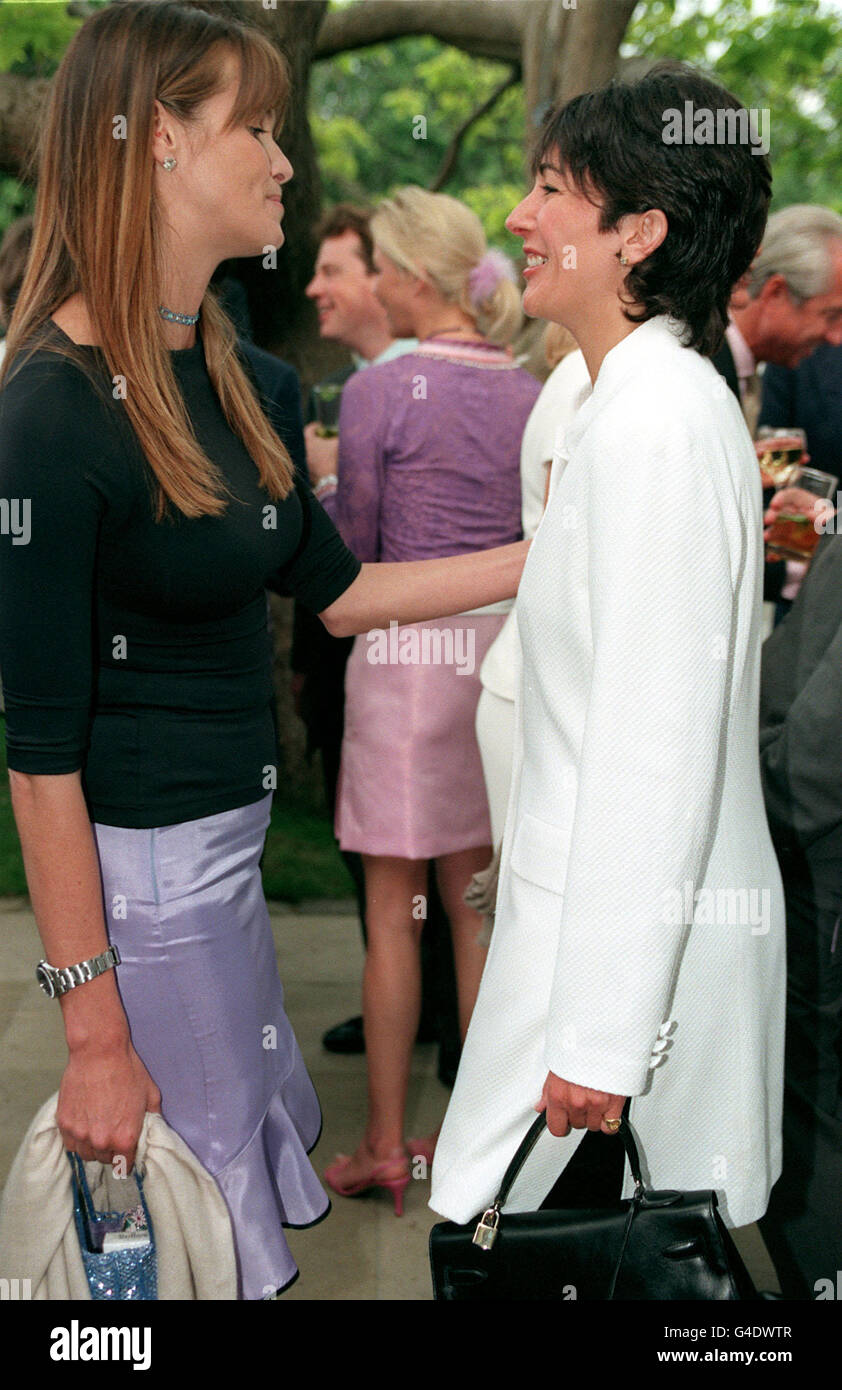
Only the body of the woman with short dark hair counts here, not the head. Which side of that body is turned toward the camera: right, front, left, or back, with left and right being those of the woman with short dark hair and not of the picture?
left

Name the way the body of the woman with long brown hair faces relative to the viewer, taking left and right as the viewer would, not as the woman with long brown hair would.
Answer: facing to the right of the viewer

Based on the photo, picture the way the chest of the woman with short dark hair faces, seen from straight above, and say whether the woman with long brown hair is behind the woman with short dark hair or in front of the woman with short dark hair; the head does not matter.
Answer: in front

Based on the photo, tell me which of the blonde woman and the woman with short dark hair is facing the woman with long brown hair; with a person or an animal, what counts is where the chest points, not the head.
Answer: the woman with short dark hair

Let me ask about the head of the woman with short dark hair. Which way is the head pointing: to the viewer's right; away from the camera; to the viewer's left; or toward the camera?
to the viewer's left

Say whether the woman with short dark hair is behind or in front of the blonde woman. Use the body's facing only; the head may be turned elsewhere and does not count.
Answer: behind

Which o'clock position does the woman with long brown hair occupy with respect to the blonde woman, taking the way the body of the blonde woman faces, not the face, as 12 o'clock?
The woman with long brown hair is roughly at 8 o'clock from the blonde woman.

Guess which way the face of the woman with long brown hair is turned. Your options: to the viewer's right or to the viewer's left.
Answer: to the viewer's right

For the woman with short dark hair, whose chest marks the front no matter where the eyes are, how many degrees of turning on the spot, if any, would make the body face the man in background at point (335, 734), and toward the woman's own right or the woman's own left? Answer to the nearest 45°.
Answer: approximately 90° to the woman's own right

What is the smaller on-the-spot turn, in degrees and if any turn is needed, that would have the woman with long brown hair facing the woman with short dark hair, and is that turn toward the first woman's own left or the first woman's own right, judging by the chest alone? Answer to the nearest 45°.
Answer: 0° — they already face them
